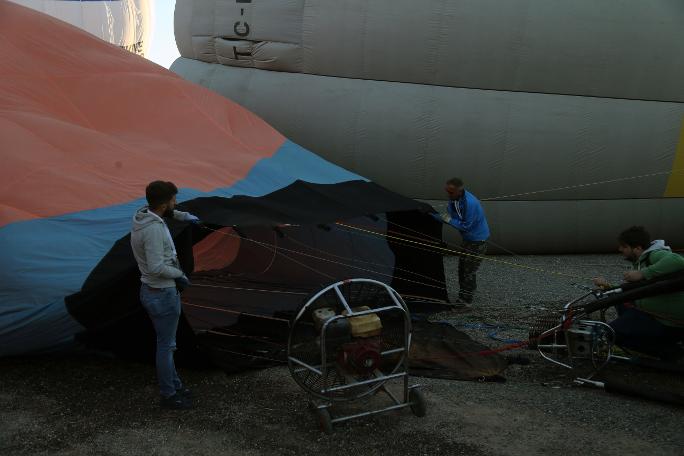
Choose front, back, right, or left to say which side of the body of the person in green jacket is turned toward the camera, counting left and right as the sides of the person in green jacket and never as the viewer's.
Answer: left

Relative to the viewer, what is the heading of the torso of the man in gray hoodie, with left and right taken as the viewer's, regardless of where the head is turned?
facing to the right of the viewer

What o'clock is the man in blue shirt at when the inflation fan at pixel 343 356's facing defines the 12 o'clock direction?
The man in blue shirt is roughly at 2 o'clock from the inflation fan.

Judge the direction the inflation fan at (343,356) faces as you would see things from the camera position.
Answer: facing away from the viewer and to the left of the viewer

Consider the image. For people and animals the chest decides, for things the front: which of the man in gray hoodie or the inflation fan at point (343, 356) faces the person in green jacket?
the man in gray hoodie

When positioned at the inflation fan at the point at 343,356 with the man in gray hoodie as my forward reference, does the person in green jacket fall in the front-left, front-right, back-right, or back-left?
back-right

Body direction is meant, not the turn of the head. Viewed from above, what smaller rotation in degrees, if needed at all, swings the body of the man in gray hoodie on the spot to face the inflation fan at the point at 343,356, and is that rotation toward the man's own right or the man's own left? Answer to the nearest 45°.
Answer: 0° — they already face it

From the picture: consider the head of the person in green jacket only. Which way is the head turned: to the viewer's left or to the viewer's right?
to the viewer's left

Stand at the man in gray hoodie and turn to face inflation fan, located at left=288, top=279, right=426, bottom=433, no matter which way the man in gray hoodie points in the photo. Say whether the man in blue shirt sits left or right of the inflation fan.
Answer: left

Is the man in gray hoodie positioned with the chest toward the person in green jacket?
yes

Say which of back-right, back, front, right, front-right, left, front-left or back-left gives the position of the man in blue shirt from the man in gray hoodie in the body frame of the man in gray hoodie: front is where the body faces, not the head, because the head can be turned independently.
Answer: front-left

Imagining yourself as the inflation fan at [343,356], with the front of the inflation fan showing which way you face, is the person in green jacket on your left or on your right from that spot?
on your right

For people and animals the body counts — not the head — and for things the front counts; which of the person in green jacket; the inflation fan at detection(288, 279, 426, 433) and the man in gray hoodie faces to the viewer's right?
the man in gray hoodie

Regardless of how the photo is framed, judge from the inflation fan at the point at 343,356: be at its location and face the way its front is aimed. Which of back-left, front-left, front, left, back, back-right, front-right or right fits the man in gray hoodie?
front-left

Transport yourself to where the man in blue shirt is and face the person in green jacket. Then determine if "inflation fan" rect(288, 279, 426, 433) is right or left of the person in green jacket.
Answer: right

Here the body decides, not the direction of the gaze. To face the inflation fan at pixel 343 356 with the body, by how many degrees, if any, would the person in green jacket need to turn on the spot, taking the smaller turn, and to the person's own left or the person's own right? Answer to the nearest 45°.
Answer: approximately 45° to the person's own left
